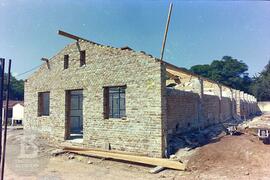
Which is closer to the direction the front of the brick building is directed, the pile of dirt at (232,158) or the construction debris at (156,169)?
the construction debris

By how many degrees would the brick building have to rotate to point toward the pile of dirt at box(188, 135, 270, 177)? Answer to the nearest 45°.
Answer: approximately 90° to its left

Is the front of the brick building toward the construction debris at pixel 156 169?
no

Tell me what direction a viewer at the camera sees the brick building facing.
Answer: facing the viewer and to the left of the viewer

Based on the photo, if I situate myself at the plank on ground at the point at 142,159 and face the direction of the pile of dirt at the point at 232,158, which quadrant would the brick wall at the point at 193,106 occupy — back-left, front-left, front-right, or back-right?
front-left

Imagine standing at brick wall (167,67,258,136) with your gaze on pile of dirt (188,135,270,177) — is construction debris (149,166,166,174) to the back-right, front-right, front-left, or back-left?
front-right

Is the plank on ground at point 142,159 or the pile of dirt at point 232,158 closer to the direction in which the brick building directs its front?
the plank on ground
